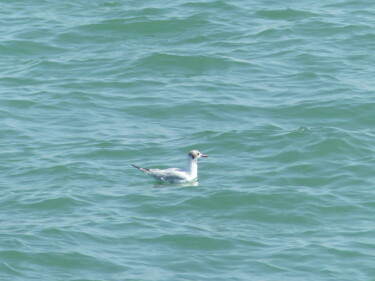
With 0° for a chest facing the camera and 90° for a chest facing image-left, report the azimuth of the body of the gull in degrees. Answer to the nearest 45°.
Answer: approximately 270°
